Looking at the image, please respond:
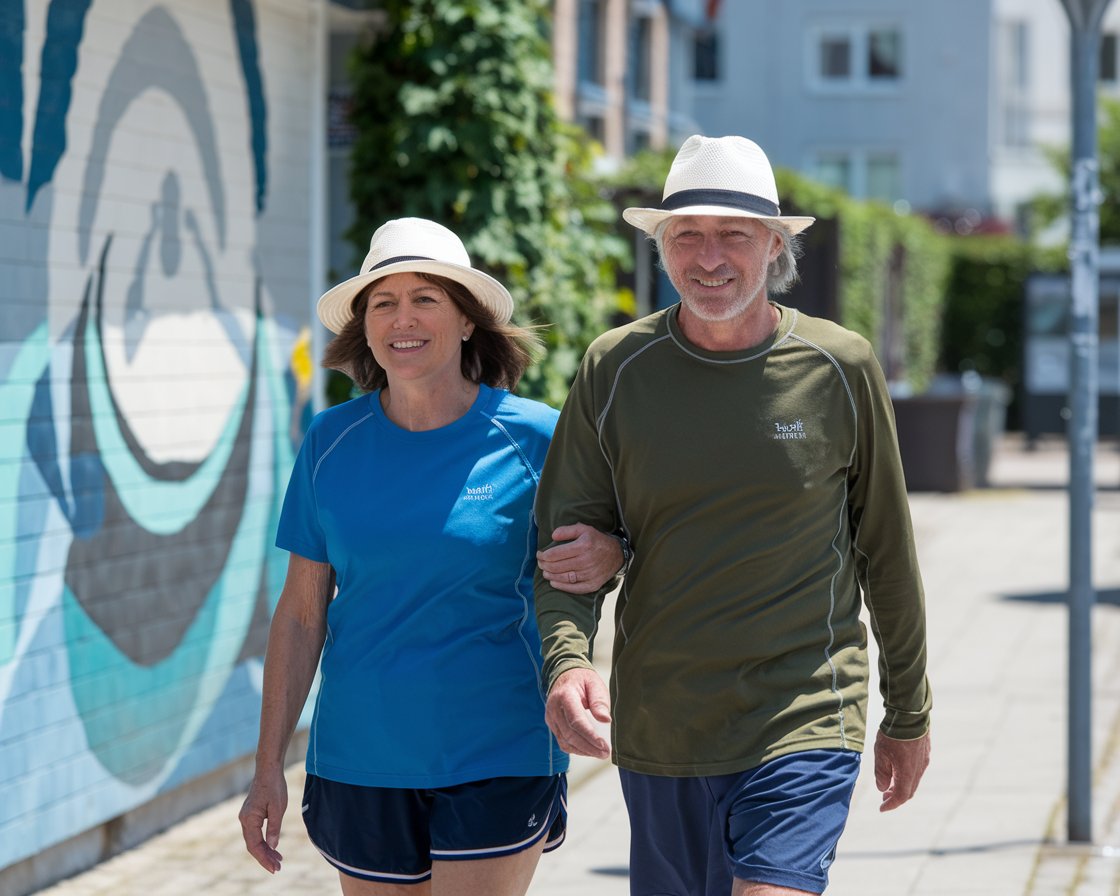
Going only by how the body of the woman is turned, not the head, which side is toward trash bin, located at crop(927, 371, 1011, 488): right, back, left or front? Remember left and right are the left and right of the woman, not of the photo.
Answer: back

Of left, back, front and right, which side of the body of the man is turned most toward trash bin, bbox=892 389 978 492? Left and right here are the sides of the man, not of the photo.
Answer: back

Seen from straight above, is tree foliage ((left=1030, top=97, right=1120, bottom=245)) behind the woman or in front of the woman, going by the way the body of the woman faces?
behind

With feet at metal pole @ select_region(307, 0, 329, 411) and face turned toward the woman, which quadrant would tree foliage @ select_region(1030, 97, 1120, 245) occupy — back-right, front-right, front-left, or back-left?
back-left

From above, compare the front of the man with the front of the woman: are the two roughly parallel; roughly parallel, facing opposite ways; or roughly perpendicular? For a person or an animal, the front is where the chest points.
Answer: roughly parallel

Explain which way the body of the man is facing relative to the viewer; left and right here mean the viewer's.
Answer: facing the viewer

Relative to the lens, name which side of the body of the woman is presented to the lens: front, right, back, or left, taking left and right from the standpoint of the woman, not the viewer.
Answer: front

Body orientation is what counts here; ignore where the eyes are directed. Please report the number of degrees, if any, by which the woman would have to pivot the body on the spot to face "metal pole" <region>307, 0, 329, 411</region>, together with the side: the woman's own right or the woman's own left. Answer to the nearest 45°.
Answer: approximately 180°

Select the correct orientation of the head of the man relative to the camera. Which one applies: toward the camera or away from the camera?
toward the camera

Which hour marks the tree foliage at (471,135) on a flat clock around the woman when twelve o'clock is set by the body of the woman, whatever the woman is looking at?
The tree foliage is roughly at 6 o'clock from the woman.
